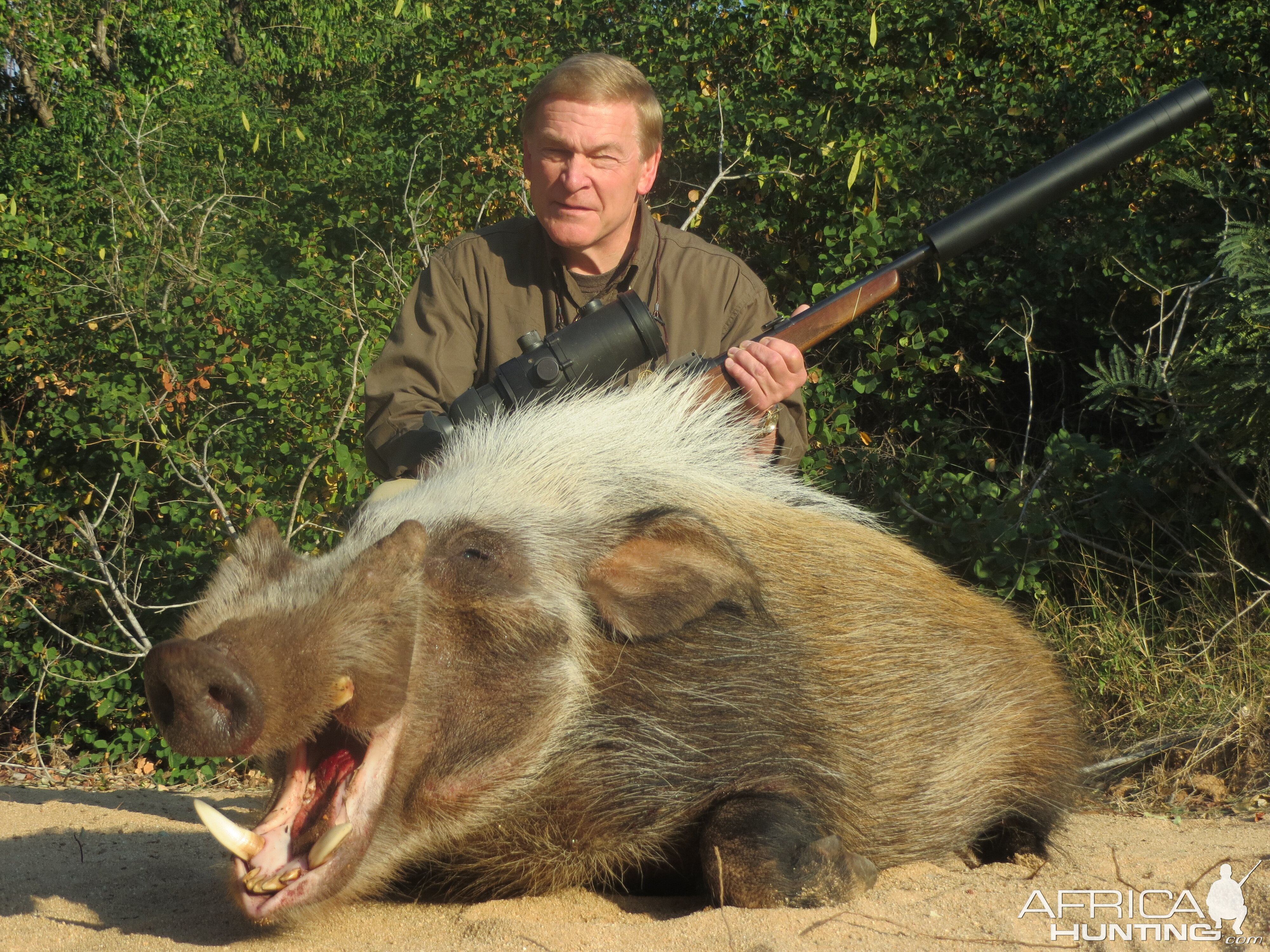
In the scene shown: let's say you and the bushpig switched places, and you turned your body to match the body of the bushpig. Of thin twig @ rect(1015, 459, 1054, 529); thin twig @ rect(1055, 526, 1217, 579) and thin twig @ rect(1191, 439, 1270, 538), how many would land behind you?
3

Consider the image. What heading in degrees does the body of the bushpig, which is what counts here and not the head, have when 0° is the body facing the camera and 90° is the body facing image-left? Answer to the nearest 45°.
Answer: approximately 45°

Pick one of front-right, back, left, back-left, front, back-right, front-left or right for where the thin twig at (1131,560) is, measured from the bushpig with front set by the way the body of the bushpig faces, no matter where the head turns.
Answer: back

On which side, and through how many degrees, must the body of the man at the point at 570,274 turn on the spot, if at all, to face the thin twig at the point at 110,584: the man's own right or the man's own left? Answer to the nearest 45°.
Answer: approximately 135° to the man's own right

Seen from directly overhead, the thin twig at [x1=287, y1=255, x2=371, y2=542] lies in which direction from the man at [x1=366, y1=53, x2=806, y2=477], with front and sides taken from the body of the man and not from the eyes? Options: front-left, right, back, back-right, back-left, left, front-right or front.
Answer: back-right

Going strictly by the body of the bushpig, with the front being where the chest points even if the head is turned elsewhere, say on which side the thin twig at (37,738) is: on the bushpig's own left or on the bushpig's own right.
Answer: on the bushpig's own right
